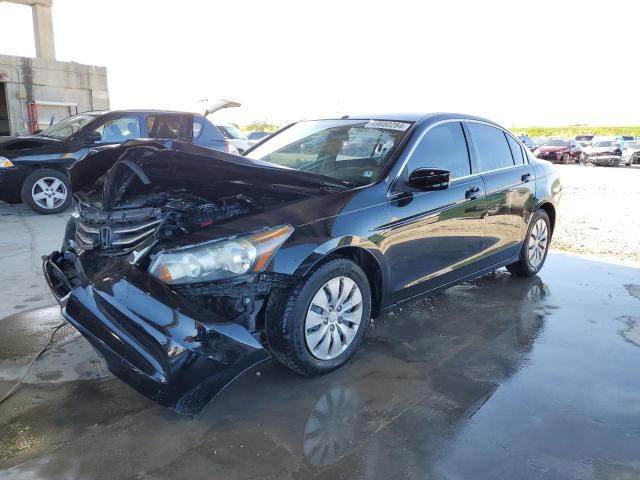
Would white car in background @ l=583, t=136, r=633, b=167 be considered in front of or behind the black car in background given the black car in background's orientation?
behind

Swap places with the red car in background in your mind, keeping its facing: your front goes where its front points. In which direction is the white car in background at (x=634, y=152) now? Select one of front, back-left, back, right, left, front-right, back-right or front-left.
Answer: back-left

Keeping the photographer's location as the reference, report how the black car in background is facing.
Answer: facing to the left of the viewer

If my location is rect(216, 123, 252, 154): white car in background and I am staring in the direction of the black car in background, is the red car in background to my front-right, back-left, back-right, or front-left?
back-left

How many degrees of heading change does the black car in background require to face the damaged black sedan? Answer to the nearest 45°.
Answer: approximately 90° to its left
